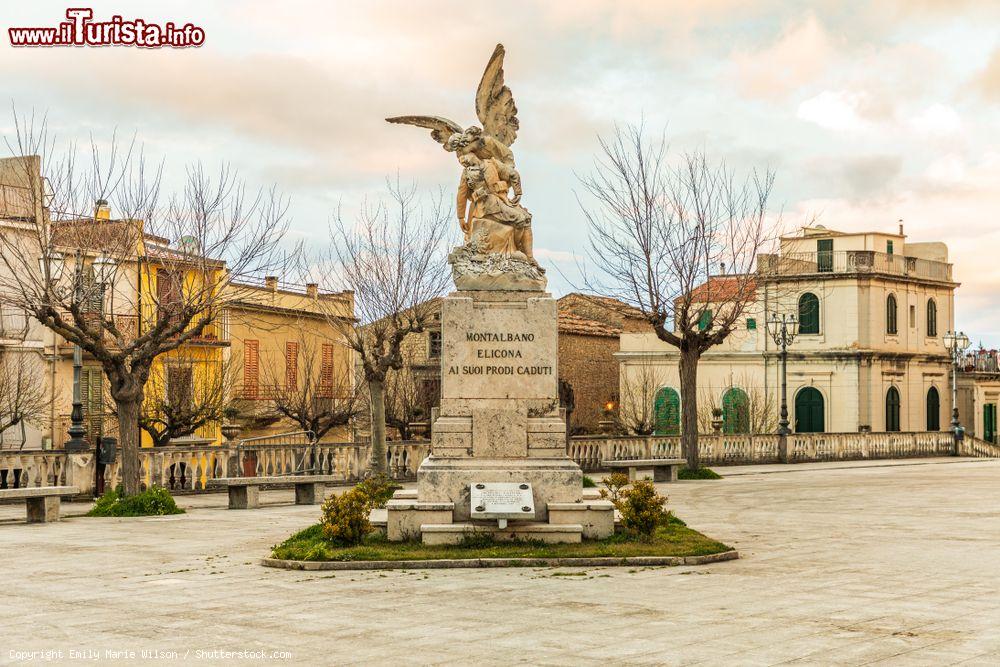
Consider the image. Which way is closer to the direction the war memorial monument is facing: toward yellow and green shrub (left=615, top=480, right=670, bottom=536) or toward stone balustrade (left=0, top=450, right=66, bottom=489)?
the yellow and green shrub

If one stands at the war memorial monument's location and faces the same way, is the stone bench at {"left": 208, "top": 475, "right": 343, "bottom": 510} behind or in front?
behind

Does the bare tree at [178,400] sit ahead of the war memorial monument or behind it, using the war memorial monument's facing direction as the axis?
behind

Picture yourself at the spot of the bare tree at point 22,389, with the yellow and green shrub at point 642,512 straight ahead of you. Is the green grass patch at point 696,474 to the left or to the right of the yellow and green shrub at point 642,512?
left

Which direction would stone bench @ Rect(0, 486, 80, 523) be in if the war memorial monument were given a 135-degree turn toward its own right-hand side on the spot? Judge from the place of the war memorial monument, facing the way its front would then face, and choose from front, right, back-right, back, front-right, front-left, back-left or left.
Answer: front

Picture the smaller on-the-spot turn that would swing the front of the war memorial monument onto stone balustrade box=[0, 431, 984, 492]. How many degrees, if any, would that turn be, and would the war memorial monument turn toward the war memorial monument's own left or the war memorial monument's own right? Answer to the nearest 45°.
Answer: approximately 180°

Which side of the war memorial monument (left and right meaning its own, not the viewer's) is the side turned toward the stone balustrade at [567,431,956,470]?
back

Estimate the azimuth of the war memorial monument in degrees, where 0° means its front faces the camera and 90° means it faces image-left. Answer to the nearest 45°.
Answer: approximately 0°

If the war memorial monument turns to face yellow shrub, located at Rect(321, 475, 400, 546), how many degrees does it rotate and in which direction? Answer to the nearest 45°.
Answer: approximately 45° to its right
